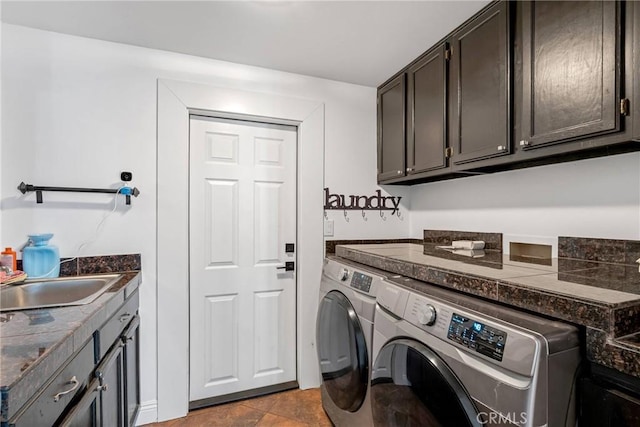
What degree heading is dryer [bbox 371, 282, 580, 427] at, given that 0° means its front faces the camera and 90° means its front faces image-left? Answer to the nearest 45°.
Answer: approximately 45°

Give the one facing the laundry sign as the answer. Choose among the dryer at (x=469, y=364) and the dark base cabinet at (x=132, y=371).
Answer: the dark base cabinet

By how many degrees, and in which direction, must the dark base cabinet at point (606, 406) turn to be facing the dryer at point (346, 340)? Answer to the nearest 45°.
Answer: approximately 45° to its right

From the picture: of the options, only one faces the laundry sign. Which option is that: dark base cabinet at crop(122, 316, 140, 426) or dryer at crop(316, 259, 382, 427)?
the dark base cabinet

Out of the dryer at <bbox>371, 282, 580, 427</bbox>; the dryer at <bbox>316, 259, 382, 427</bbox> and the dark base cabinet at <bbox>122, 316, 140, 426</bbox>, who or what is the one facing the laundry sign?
the dark base cabinet

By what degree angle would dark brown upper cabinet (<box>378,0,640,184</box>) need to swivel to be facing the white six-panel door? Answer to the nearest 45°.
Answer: approximately 45° to its right

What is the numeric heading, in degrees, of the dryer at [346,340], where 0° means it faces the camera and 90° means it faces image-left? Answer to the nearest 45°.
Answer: approximately 45°

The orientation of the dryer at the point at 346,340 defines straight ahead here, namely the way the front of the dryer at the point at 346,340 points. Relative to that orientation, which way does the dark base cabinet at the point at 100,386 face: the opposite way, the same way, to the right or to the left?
the opposite way

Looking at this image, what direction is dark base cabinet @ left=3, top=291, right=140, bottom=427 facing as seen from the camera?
to the viewer's right
